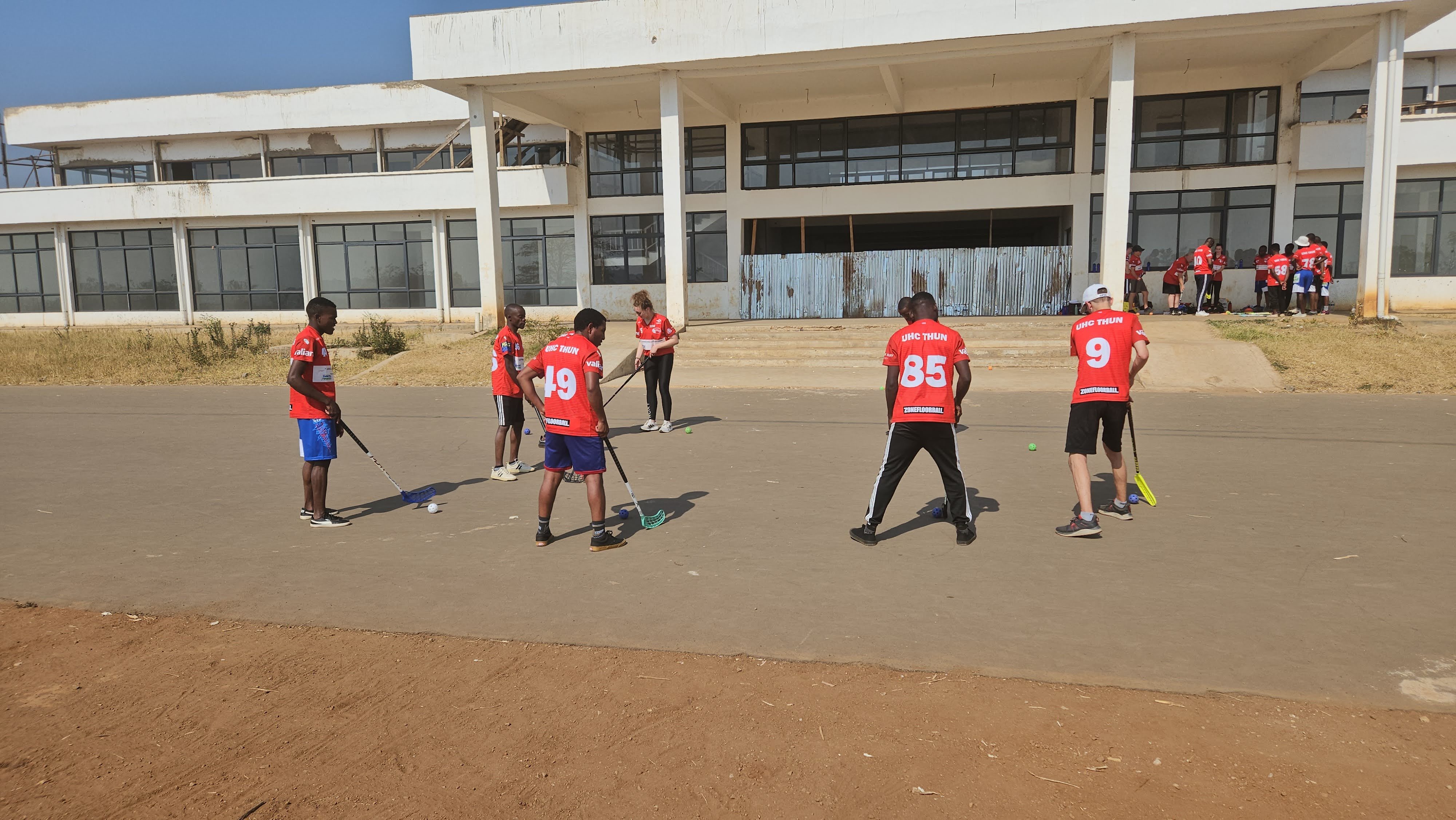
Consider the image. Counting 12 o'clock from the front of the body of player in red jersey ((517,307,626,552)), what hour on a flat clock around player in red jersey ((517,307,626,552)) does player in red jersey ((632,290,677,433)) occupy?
player in red jersey ((632,290,677,433)) is roughly at 11 o'clock from player in red jersey ((517,307,626,552)).

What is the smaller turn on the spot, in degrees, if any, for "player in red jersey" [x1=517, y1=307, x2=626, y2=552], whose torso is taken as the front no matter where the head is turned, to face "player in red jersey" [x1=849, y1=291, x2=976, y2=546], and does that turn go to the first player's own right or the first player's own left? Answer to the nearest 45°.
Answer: approximately 45° to the first player's own right

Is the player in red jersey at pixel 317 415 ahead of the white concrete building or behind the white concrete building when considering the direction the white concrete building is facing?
ahead

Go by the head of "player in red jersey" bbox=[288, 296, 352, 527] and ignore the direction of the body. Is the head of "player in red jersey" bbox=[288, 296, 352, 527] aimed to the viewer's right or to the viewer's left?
to the viewer's right

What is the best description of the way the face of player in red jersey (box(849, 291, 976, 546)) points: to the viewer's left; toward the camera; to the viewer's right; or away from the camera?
away from the camera

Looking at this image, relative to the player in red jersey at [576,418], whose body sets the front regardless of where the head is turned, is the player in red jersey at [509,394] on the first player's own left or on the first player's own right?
on the first player's own left

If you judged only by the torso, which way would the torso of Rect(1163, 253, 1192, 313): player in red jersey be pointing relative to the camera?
to the viewer's right

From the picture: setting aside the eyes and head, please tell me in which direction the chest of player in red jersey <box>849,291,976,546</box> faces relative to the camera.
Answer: away from the camera

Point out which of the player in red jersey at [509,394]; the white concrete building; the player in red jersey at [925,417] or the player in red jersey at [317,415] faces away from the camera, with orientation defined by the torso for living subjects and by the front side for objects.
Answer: the player in red jersey at [925,417]

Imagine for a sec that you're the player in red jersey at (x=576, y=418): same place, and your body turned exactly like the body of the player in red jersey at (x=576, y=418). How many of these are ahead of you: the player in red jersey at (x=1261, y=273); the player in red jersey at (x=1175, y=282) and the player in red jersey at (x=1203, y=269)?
3
